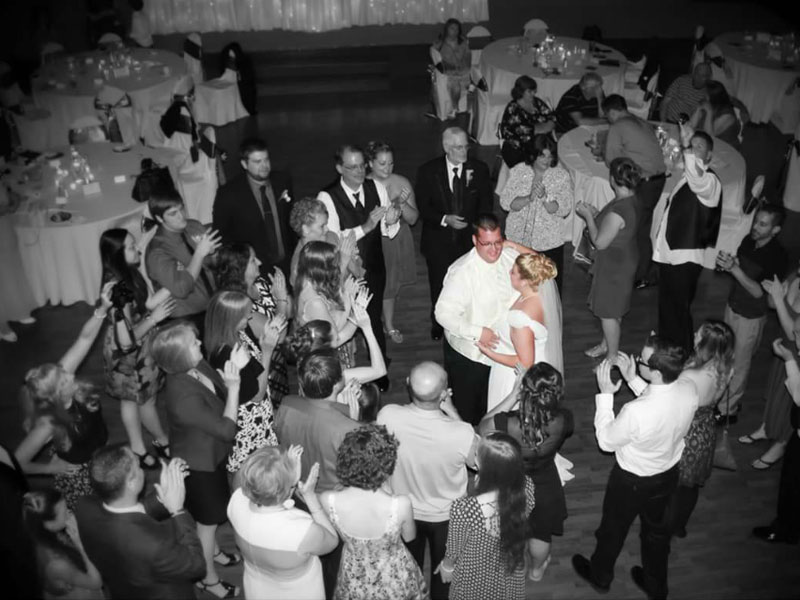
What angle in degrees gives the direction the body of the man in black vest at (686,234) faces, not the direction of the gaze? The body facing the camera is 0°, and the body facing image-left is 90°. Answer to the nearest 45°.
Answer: approximately 45°

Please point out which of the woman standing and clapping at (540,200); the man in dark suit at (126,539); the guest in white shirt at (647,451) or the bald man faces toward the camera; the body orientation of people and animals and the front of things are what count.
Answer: the woman standing and clapping

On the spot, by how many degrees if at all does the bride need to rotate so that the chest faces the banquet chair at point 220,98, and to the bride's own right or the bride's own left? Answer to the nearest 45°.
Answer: approximately 45° to the bride's own right

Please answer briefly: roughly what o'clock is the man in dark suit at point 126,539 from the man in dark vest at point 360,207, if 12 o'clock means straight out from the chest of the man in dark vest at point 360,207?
the man in dark suit at point 126,539 is roughly at 2 o'clock from the man in dark vest at point 360,207.

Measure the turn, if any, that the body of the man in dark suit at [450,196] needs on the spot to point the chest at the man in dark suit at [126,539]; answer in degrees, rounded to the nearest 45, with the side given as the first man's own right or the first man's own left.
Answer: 0° — they already face them

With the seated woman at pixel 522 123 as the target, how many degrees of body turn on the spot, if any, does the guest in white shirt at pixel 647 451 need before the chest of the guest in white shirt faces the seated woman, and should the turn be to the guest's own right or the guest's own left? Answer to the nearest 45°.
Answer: approximately 45° to the guest's own right

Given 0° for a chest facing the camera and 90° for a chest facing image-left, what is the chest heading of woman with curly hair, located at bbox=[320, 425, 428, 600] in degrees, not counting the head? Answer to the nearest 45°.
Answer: approximately 180°

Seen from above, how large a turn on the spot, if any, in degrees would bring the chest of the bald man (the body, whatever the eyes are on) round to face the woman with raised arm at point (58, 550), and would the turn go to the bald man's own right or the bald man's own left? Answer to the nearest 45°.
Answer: approximately 90° to the bald man's own left

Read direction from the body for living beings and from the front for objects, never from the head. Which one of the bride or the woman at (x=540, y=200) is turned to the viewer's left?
the bride

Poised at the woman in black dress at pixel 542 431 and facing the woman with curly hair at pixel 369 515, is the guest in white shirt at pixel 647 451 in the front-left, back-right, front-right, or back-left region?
back-left

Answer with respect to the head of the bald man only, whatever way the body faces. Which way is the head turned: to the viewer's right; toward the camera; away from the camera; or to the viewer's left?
away from the camera

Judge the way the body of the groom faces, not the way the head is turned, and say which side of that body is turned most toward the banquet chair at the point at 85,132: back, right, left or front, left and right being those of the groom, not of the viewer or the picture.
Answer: back
